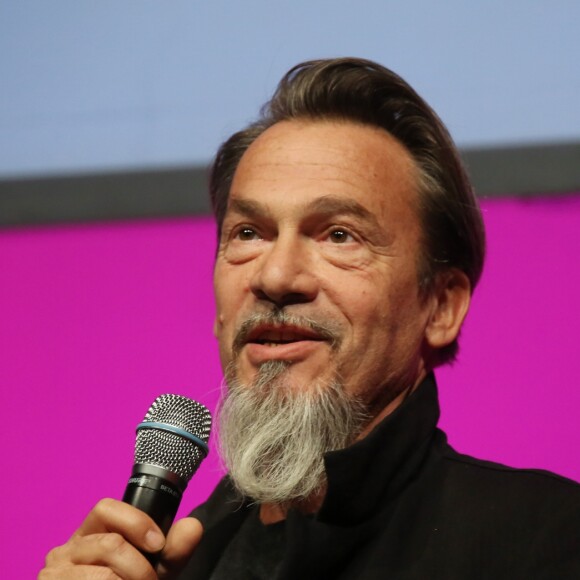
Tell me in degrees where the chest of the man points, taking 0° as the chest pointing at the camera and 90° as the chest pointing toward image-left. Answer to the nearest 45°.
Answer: approximately 45°
